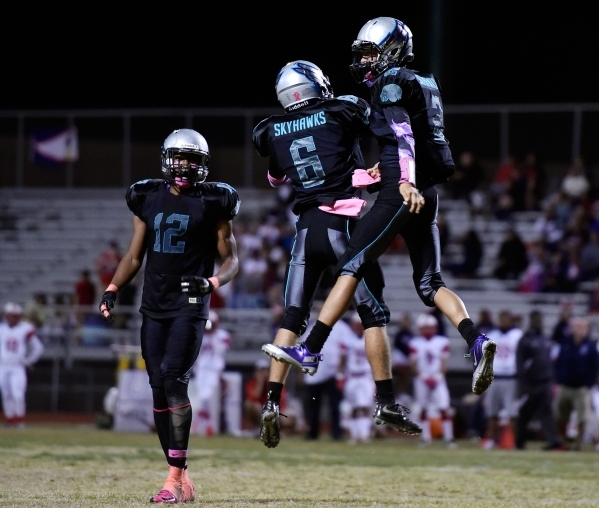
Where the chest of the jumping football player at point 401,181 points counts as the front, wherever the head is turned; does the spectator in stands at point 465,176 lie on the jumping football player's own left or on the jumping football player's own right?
on the jumping football player's own right

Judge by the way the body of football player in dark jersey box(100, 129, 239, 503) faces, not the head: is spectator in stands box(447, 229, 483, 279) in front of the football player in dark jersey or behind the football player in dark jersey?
behind

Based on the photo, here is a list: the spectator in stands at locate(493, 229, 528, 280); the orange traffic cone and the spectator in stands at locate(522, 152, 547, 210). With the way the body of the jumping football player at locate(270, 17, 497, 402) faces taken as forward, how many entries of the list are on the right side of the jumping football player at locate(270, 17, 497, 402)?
3

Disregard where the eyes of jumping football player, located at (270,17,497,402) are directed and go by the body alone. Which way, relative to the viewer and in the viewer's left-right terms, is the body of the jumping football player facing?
facing to the left of the viewer

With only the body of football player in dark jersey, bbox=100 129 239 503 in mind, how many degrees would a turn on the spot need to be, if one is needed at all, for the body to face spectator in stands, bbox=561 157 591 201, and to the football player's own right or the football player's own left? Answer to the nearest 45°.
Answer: approximately 135° to the football player's own left

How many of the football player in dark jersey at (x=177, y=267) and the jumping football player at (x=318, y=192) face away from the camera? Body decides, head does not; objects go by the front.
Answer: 1

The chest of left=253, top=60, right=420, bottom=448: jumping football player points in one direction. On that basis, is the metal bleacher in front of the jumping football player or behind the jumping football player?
in front

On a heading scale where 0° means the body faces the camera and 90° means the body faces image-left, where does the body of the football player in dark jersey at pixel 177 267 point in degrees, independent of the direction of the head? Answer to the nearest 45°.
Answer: approximately 0°

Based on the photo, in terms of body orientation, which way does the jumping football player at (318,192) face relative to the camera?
away from the camera

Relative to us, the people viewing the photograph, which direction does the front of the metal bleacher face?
facing the viewer

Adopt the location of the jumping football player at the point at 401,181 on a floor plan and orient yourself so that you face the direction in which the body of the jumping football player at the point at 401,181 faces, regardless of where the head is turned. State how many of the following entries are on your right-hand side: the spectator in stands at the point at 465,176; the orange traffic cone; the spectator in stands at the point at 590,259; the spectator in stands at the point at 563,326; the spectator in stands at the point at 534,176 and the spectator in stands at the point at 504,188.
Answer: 6

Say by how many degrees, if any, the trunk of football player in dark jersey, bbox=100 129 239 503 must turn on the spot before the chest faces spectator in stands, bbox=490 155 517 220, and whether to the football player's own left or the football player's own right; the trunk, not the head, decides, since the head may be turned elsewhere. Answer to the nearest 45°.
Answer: approximately 135° to the football player's own left

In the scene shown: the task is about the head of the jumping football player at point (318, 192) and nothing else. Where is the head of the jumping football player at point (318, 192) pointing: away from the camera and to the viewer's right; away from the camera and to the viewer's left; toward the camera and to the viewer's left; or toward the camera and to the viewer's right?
away from the camera and to the viewer's right
